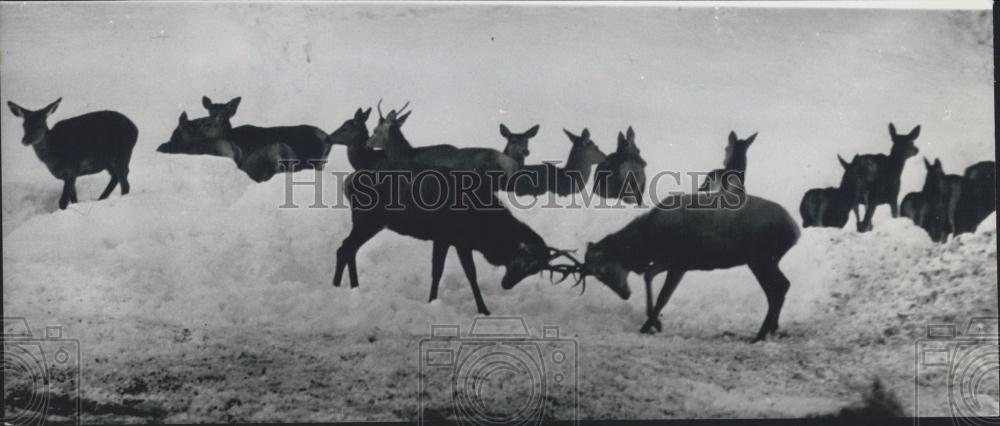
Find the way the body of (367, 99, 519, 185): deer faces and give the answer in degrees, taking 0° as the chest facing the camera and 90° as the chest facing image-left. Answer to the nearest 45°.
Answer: approximately 90°

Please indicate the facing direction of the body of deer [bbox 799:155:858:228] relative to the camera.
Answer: to the viewer's right

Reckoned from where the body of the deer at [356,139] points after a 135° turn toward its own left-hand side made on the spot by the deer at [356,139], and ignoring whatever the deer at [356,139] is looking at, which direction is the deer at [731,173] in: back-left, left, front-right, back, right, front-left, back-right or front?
front-left

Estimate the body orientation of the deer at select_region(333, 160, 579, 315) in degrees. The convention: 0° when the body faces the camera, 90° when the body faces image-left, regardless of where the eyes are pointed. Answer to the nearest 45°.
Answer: approximately 270°

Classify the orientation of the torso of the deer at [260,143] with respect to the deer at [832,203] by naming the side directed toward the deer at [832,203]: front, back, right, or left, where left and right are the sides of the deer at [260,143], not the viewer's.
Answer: back

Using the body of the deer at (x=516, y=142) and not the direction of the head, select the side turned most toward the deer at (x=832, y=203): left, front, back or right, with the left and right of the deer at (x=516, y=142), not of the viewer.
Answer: left

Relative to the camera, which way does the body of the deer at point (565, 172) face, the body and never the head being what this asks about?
to the viewer's right

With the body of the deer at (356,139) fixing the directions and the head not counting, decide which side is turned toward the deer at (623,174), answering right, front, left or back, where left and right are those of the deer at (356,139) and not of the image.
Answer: back

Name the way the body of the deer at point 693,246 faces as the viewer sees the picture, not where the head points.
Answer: to the viewer's left

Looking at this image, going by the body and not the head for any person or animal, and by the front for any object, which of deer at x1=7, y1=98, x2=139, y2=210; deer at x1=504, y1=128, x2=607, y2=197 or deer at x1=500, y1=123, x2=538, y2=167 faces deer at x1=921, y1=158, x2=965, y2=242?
deer at x1=504, y1=128, x2=607, y2=197

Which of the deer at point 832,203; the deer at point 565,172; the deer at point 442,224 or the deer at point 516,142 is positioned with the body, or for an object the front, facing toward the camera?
the deer at point 516,142

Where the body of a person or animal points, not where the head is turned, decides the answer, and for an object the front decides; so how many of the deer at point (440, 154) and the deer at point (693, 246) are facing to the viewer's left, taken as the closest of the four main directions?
2

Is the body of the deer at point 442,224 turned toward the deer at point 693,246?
yes

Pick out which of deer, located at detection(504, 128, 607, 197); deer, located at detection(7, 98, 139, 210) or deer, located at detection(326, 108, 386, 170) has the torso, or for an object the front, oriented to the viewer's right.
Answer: deer, located at detection(504, 128, 607, 197)

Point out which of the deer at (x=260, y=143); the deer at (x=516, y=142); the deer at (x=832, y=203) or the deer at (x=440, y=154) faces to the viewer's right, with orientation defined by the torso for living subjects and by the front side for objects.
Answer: the deer at (x=832, y=203)

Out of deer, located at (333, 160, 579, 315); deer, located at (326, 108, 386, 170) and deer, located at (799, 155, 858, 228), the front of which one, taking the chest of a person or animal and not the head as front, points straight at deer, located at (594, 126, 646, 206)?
deer, located at (333, 160, 579, 315)

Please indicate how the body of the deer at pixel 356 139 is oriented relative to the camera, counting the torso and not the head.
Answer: to the viewer's left

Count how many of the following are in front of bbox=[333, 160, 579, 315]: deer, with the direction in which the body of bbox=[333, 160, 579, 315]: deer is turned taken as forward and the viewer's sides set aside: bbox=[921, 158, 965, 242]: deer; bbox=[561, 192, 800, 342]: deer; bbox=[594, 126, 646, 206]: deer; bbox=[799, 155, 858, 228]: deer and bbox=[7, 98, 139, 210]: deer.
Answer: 4
